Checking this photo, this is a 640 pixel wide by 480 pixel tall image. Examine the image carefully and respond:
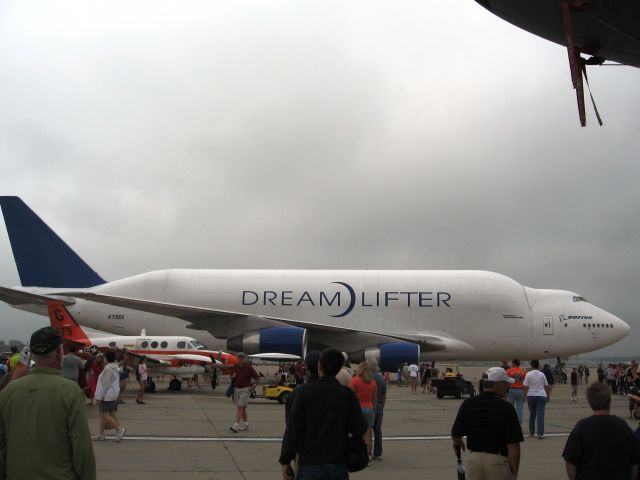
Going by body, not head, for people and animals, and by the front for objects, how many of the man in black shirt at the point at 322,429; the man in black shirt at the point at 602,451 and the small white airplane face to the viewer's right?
1

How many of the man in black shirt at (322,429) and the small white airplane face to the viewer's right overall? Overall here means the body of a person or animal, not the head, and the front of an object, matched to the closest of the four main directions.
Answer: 1

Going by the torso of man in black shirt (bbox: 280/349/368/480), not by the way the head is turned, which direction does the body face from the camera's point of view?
away from the camera

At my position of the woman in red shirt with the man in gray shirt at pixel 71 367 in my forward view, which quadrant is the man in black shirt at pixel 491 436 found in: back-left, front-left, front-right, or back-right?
back-left

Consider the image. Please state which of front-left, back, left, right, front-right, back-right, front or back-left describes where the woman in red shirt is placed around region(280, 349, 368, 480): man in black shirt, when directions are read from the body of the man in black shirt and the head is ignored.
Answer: front

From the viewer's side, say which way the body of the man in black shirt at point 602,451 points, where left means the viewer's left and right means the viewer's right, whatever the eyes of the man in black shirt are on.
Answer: facing away from the viewer

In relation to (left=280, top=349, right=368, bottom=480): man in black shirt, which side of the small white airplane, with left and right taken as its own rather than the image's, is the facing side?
right

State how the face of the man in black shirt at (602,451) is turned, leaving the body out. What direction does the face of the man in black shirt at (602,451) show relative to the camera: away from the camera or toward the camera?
away from the camera

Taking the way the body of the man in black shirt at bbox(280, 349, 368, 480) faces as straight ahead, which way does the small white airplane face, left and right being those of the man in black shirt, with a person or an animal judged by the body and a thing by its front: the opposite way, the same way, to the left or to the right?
to the right

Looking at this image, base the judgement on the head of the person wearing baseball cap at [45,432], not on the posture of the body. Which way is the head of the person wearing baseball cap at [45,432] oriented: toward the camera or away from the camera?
away from the camera

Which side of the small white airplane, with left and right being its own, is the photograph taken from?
right

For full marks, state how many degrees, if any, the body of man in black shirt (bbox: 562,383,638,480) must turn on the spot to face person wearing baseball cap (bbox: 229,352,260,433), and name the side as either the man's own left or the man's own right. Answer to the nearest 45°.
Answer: approximately 45° to the man's own left

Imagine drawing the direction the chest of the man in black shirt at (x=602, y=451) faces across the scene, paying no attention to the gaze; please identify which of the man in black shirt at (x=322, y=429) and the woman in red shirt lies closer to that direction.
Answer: the woman in red shirt

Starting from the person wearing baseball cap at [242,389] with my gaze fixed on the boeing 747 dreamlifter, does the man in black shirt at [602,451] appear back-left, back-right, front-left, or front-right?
back-right

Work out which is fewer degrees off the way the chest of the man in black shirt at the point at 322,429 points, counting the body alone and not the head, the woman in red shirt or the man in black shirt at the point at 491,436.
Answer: the woman in red shirt
